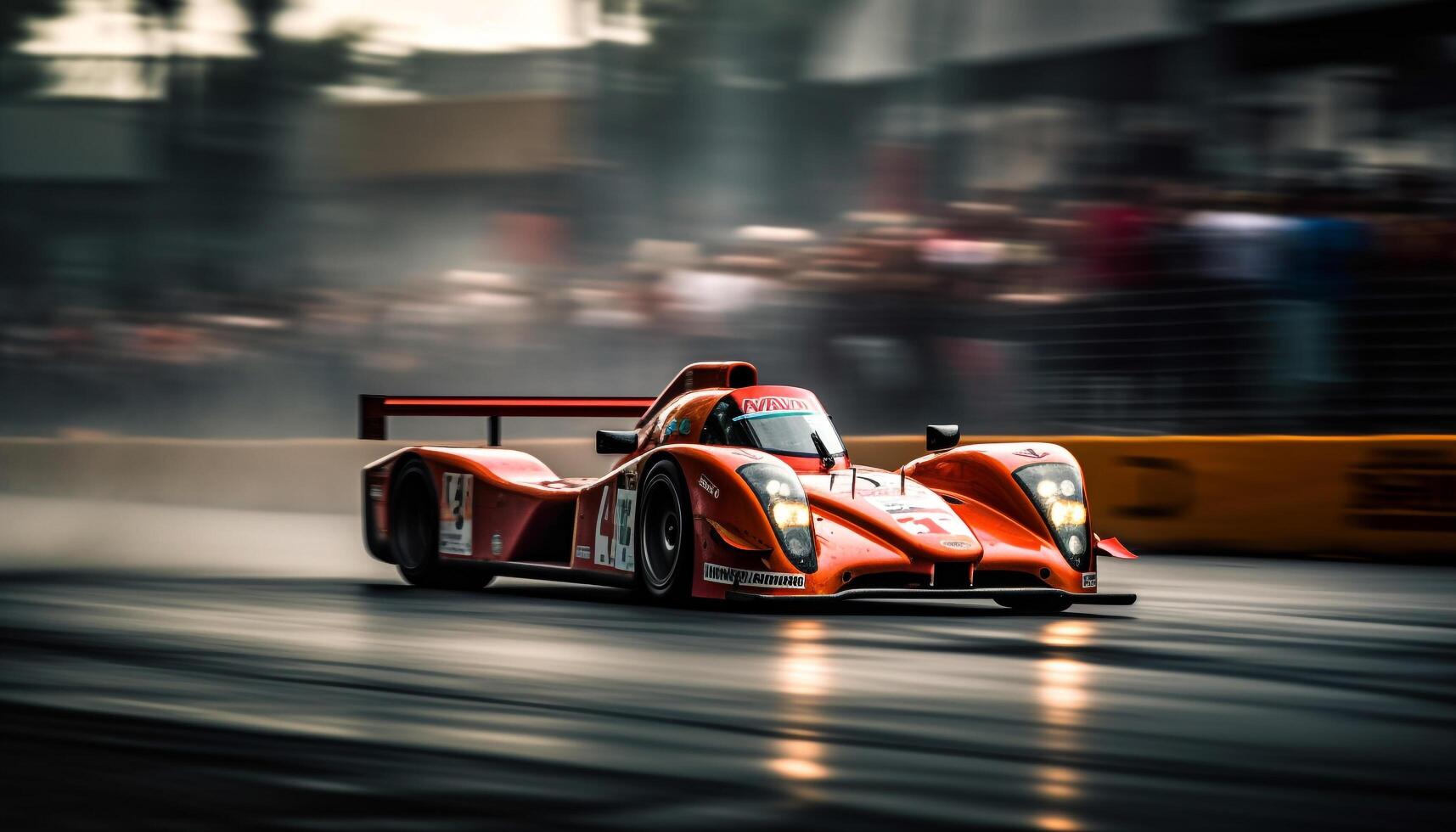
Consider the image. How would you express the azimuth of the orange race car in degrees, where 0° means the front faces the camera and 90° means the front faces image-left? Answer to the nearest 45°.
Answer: approximately 315°
